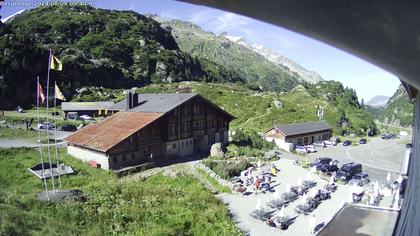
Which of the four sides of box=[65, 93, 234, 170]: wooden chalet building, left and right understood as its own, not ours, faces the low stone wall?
front

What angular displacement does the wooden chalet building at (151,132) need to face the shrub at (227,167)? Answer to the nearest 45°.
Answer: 0° — it already faces it

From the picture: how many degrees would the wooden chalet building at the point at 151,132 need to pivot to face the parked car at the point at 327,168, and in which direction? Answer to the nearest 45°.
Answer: approximately 45° to its left

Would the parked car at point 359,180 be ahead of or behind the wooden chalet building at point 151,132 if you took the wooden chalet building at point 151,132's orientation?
ahead

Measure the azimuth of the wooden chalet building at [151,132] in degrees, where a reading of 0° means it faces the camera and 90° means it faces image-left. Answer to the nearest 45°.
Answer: approximately 315°
